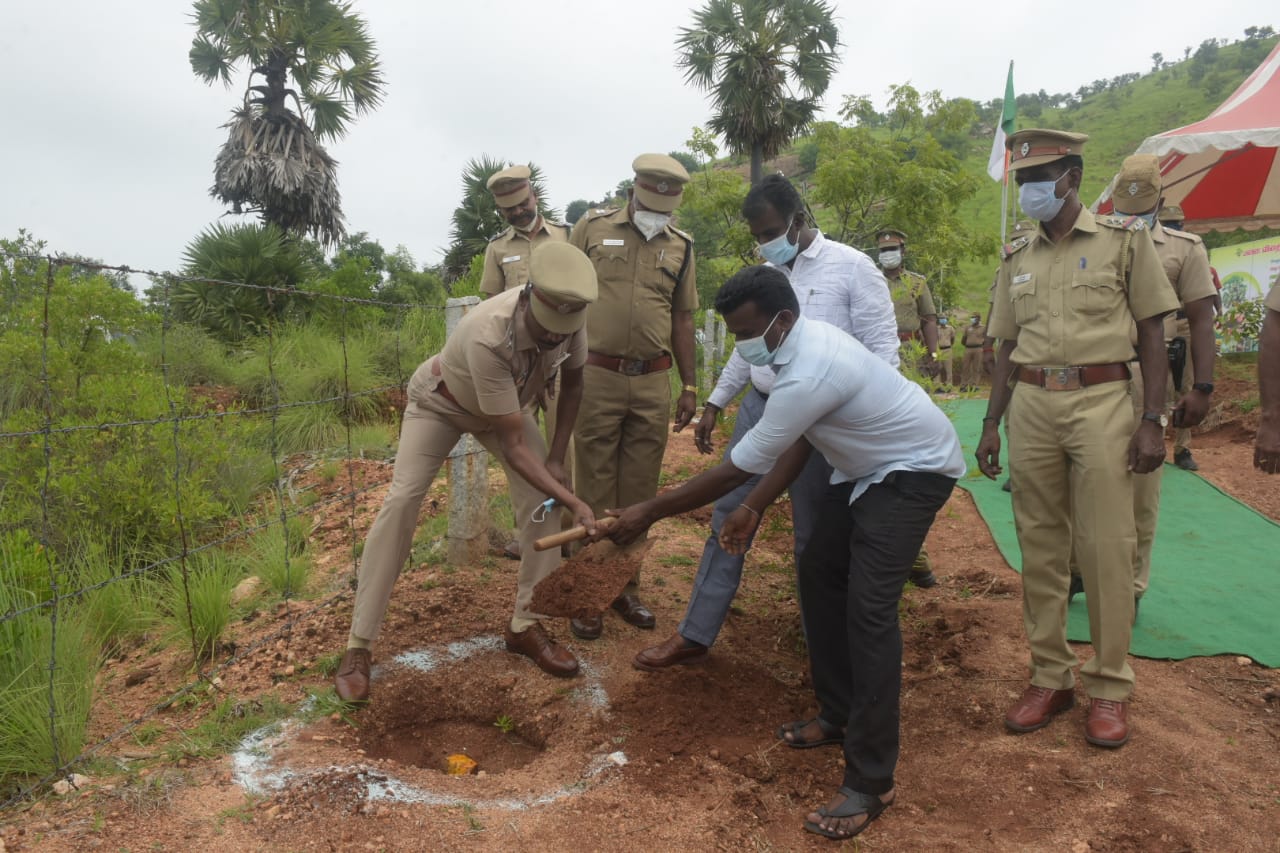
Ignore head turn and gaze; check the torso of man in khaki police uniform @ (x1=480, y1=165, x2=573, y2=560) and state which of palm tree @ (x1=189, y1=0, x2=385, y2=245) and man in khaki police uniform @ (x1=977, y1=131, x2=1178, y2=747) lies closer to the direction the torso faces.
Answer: the man in khaki police uniform

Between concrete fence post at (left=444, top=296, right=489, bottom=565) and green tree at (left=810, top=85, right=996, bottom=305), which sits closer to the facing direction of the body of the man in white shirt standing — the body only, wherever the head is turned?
the concrete fence post

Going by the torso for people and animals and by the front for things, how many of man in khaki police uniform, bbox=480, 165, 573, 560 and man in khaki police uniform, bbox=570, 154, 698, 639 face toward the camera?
2

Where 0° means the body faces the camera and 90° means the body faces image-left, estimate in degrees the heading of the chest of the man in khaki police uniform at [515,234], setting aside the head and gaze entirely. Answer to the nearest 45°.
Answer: approximately 0°

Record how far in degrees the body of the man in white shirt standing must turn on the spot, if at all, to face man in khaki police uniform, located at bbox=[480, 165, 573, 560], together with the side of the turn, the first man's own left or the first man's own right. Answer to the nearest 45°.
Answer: approximately 90° to the first man's own right

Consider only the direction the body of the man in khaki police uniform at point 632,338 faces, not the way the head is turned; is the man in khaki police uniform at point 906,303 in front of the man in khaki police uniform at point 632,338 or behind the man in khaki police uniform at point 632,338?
behind

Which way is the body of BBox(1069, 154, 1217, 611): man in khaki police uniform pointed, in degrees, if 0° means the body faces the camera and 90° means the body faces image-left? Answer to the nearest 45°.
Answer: approximately 45°
